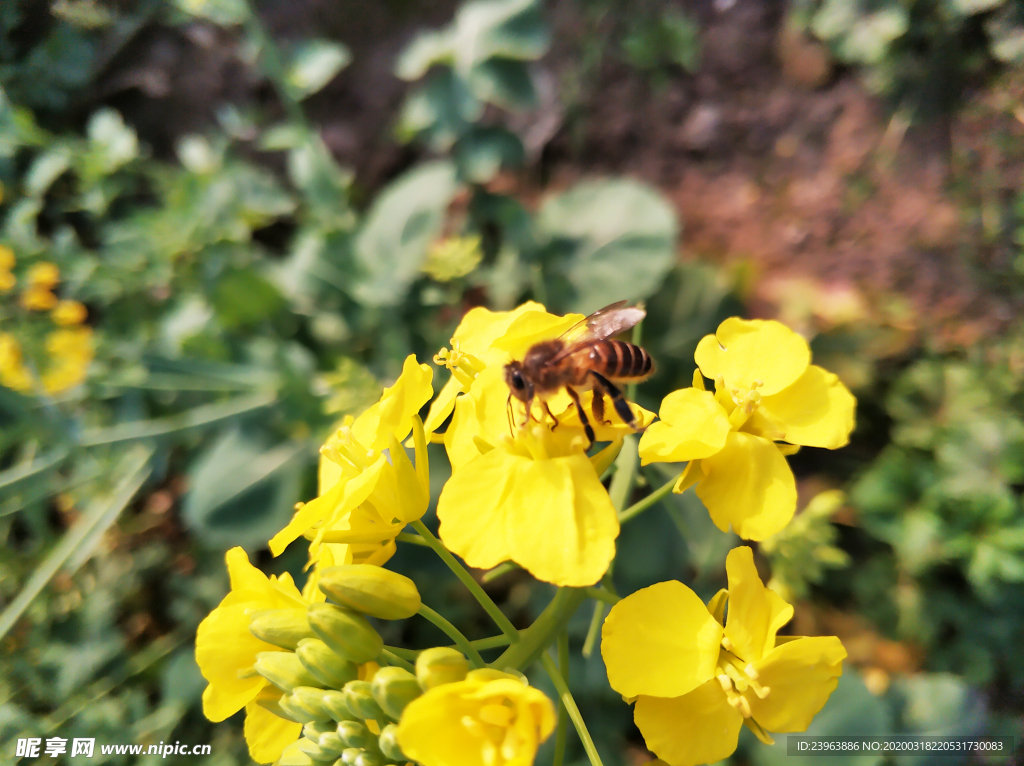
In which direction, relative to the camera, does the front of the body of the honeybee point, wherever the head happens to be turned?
to the viewer's left

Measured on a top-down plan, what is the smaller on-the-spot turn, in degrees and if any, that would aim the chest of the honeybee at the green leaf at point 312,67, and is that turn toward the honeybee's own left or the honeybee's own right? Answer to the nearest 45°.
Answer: approximately 90° to the honeybee's own right

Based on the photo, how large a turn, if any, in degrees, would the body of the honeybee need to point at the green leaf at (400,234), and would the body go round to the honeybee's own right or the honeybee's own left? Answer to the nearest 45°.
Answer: approximately 90° to the honeybee's own right
